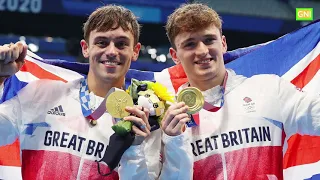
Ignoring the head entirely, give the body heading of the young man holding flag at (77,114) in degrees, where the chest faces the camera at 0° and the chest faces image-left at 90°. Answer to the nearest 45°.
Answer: approximately 0°

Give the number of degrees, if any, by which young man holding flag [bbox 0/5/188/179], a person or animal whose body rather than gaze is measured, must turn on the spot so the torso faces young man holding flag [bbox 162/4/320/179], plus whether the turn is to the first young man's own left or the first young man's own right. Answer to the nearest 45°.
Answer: approximately 90° to the first young man's own left

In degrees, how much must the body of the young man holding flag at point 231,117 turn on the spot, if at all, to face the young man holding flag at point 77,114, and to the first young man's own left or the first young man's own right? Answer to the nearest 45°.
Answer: approximately 90° to the first young man's own right

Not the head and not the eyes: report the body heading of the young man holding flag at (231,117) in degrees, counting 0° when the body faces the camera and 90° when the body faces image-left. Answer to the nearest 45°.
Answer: approximately 0°
